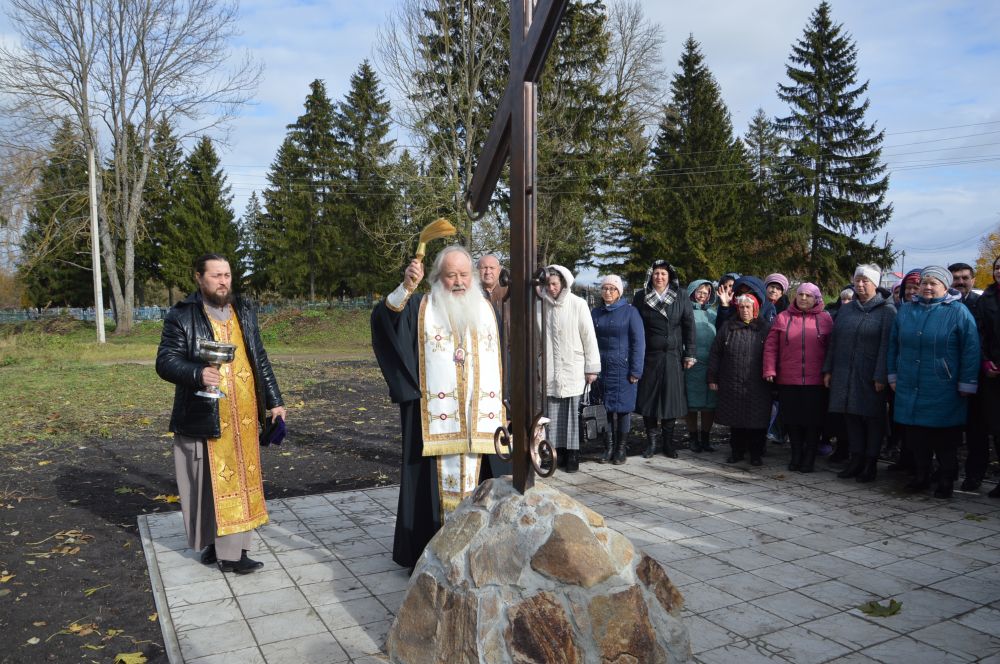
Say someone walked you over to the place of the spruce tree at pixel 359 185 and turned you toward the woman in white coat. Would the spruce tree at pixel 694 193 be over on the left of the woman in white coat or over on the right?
left

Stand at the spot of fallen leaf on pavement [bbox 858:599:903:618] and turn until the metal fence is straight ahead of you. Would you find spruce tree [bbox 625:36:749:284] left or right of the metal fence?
right

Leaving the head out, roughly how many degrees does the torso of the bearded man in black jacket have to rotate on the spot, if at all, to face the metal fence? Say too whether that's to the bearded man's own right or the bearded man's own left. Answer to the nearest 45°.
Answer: approximately 135° to the bearded man's own left

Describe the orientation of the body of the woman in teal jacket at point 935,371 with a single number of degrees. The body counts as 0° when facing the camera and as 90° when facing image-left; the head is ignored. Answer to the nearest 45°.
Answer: approximately 45°

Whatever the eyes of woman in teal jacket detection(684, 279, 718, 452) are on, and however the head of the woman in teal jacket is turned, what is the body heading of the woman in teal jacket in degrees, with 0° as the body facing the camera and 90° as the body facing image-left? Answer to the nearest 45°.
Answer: approximately 0°

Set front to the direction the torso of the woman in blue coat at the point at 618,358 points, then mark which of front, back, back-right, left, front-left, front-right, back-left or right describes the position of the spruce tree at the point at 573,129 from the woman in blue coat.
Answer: back-right
